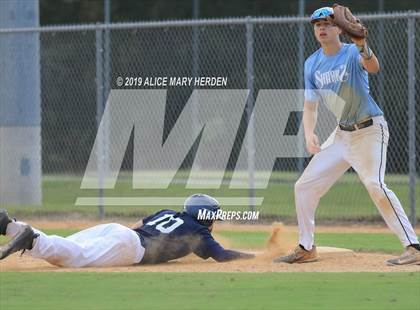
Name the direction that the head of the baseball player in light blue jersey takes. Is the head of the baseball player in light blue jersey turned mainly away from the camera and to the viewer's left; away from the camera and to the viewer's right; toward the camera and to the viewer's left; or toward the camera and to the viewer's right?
toward the camera and to the viewer's left

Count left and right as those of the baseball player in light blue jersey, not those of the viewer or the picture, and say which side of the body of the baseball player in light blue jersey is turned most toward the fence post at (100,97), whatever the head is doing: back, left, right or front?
right

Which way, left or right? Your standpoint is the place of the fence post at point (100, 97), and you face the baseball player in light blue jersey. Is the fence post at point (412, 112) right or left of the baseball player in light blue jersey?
left

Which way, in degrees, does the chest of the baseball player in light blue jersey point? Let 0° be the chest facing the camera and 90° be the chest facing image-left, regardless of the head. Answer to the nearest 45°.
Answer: approximately 45°

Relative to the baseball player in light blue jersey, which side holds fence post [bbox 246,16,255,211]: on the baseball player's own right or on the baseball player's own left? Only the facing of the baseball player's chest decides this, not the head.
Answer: on the baseball player's own right

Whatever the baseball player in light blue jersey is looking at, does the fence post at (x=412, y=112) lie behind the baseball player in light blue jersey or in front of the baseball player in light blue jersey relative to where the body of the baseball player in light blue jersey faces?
behind
